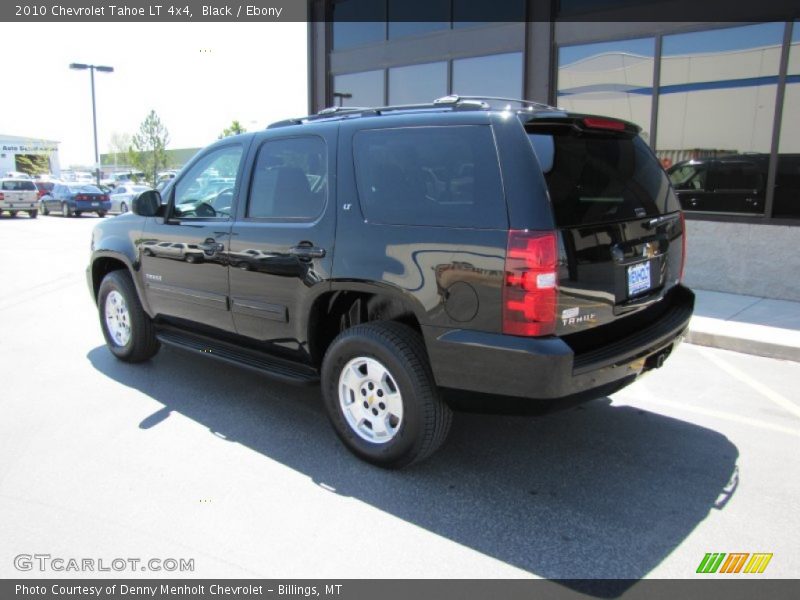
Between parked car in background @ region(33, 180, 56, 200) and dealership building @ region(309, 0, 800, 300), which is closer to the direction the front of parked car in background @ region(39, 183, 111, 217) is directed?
the parked car in background

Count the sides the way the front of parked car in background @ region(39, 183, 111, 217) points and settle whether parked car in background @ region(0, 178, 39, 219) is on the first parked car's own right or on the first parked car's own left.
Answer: on the first parked car's own left

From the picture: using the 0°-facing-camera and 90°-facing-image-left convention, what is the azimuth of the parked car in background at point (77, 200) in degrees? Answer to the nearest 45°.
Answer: approximately 135°

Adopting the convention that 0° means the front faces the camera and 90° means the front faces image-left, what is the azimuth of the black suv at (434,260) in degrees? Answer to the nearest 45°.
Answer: approximately 135°
